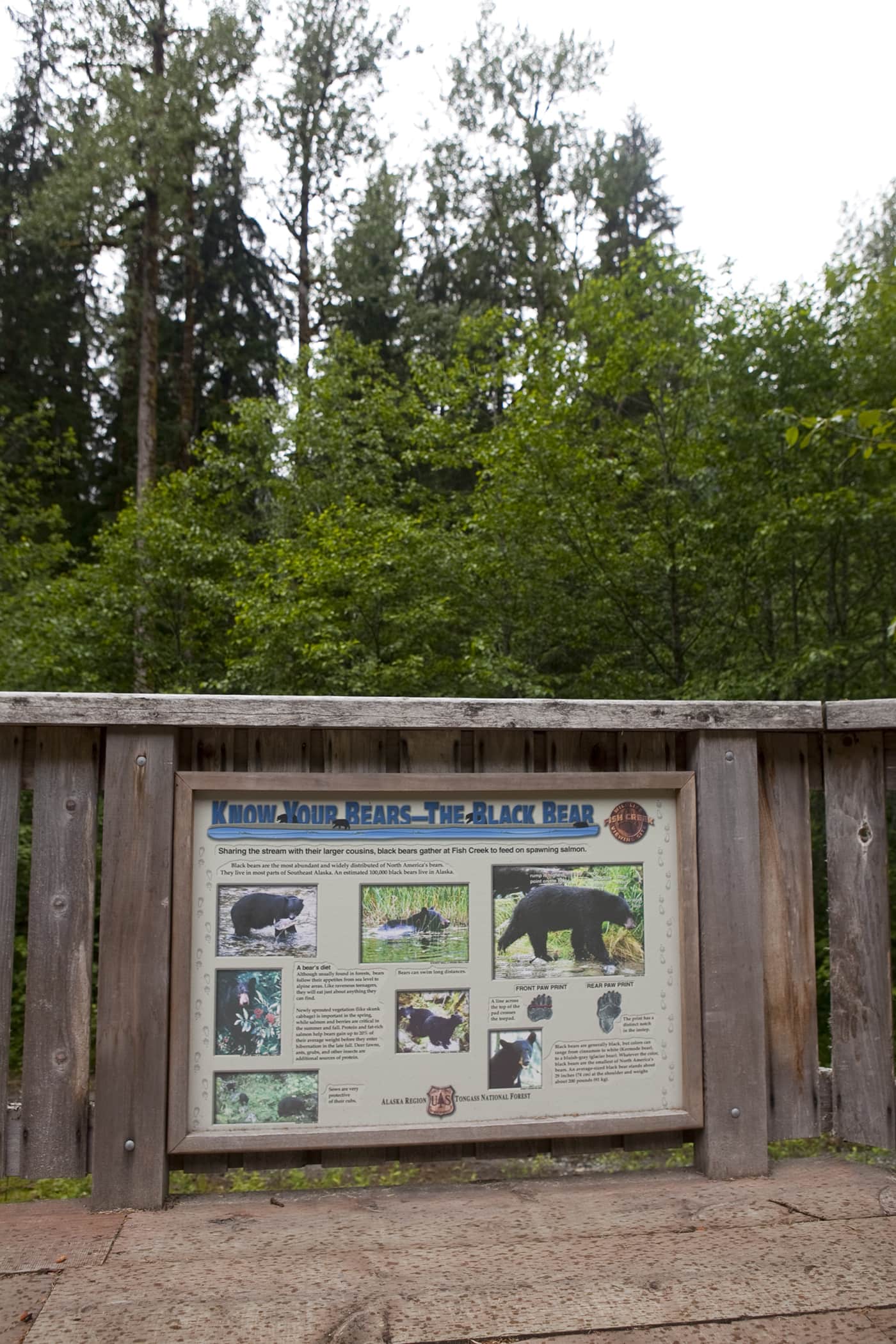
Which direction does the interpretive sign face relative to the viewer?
toward the camera
